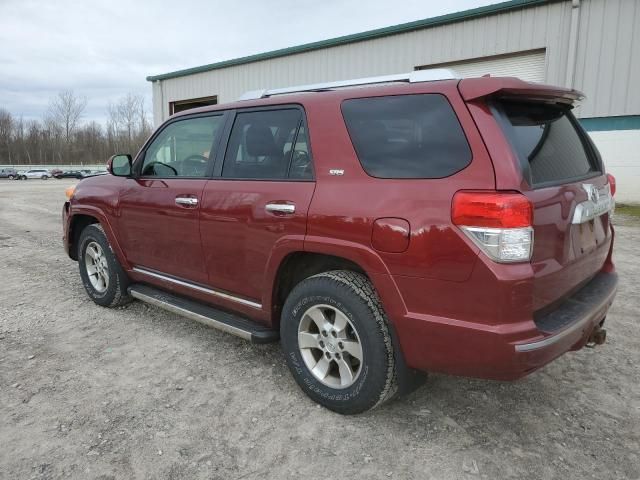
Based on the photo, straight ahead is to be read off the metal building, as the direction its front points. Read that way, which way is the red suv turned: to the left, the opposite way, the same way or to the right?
to the right

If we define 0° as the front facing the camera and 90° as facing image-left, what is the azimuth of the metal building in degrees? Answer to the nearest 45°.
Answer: approximately 45°

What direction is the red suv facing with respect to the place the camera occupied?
facing away from the viewer and to the left of the viewer
